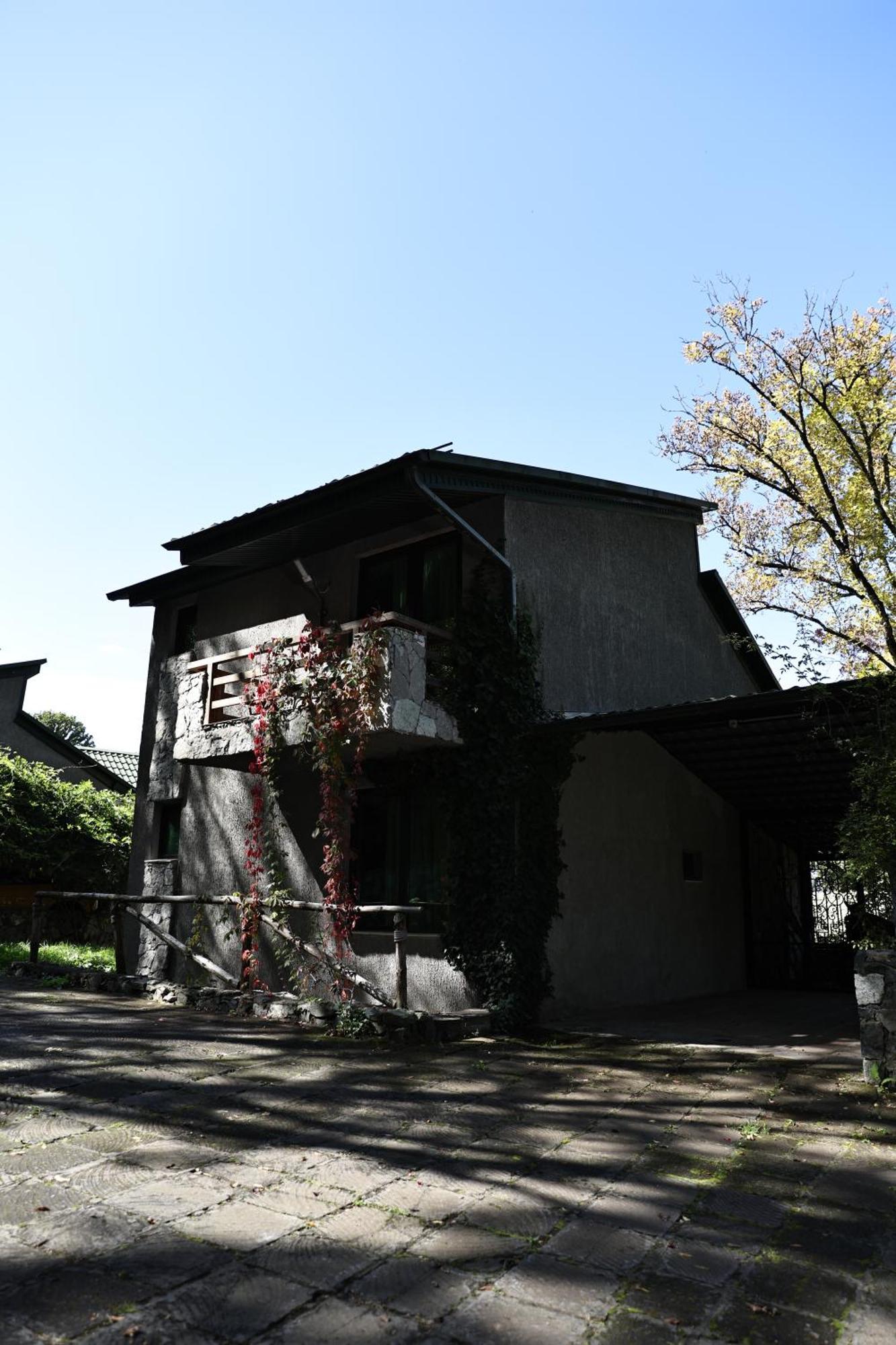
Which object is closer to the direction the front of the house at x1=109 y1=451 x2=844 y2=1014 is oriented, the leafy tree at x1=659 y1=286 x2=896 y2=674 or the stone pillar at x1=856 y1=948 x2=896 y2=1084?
the stone pillar

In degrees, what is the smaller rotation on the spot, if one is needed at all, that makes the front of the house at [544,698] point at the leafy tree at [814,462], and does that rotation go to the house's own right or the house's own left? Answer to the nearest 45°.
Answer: approximately 180°

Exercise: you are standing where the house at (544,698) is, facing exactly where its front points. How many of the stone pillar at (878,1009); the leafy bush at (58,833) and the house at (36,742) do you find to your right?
2

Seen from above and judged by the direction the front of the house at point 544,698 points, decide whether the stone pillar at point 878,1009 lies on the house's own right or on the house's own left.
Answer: on the house's own left

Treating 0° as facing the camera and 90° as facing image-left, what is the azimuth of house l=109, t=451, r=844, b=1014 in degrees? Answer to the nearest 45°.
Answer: approximately 45°

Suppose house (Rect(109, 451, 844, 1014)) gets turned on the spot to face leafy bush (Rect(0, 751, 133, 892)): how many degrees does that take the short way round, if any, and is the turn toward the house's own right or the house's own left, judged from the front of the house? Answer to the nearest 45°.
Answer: approximately 90° to the house's own right

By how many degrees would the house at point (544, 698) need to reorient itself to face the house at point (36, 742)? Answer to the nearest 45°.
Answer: approximately 90° to its right
